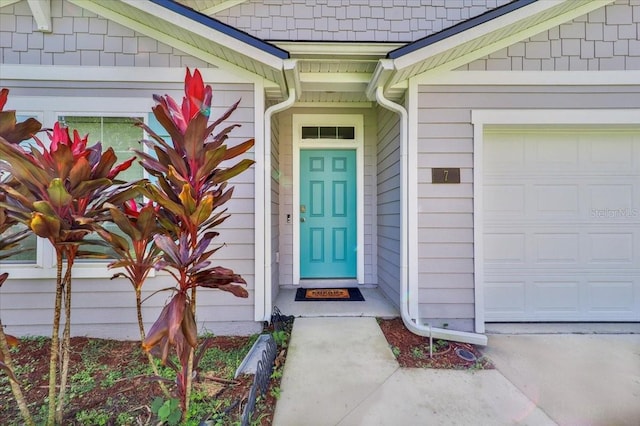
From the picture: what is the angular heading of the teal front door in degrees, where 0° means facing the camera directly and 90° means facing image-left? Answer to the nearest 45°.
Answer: approximately 0°

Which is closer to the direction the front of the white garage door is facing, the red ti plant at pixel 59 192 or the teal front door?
the red ti plant

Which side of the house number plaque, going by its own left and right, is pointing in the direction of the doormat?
right

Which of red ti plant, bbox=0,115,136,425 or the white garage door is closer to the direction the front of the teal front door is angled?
the red ti plant

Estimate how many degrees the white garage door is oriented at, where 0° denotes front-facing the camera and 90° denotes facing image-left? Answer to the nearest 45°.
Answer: approximately 0°

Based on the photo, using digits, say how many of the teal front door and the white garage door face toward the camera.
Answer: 2
